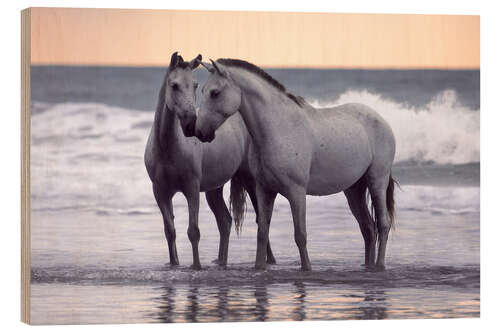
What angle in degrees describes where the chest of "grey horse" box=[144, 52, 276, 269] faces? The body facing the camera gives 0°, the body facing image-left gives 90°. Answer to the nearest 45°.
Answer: approximately 45°
